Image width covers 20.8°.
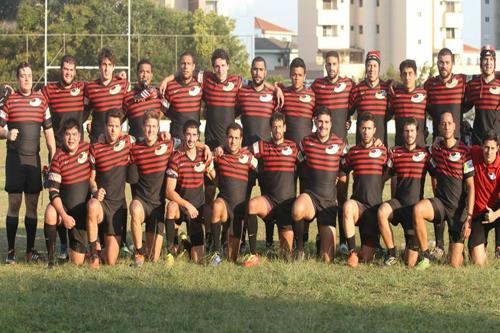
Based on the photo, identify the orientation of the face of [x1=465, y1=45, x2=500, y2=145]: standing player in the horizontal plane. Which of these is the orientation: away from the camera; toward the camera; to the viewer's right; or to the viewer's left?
toward the camera

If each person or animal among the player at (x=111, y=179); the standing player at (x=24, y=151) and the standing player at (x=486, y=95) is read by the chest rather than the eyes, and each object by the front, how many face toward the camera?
3

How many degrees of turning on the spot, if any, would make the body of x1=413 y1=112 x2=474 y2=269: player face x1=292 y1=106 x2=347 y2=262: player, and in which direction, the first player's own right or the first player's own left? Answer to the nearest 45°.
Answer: approximately 45° to the first player's own right

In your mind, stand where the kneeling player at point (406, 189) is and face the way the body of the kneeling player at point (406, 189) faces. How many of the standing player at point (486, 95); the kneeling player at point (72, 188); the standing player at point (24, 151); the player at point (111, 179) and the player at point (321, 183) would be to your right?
4

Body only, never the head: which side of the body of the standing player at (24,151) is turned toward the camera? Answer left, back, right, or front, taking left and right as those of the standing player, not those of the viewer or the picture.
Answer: front

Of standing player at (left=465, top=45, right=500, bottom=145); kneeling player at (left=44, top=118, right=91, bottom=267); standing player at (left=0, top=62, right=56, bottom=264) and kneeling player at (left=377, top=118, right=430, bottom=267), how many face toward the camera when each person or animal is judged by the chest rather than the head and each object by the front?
4

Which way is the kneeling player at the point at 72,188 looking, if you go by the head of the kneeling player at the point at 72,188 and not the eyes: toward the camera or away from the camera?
toward the camera

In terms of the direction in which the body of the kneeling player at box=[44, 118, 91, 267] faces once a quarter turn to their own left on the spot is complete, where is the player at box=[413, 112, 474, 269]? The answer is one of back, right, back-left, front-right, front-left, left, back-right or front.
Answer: front

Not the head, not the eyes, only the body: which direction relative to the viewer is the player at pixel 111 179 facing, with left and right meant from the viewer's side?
facing the viewer

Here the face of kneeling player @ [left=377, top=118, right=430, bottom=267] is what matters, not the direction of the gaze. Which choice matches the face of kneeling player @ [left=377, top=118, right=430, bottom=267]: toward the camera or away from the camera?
toward the camera

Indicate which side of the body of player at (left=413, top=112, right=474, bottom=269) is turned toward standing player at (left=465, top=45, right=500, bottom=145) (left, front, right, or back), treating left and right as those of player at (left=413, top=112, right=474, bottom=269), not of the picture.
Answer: back

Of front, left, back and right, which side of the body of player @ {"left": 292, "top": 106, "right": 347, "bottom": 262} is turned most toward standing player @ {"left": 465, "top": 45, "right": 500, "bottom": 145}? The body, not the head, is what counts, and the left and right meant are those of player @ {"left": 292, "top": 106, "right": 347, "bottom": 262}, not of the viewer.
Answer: left

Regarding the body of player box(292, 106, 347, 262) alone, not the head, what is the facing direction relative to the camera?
toward the camera

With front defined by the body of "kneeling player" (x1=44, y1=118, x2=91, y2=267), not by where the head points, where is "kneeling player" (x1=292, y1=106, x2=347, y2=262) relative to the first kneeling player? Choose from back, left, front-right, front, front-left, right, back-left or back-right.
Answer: left

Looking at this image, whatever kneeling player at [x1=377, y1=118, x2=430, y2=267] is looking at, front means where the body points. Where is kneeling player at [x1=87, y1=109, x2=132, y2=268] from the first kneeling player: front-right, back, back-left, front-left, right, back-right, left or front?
right

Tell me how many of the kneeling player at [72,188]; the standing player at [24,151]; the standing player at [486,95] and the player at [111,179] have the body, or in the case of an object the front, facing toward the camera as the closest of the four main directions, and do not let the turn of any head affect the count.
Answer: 4

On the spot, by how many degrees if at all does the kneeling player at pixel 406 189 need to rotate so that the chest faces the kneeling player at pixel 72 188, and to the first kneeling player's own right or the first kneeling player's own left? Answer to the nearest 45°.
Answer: approximately 90° to the first kneeling player's own right

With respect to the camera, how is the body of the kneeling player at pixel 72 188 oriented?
toward the camera
